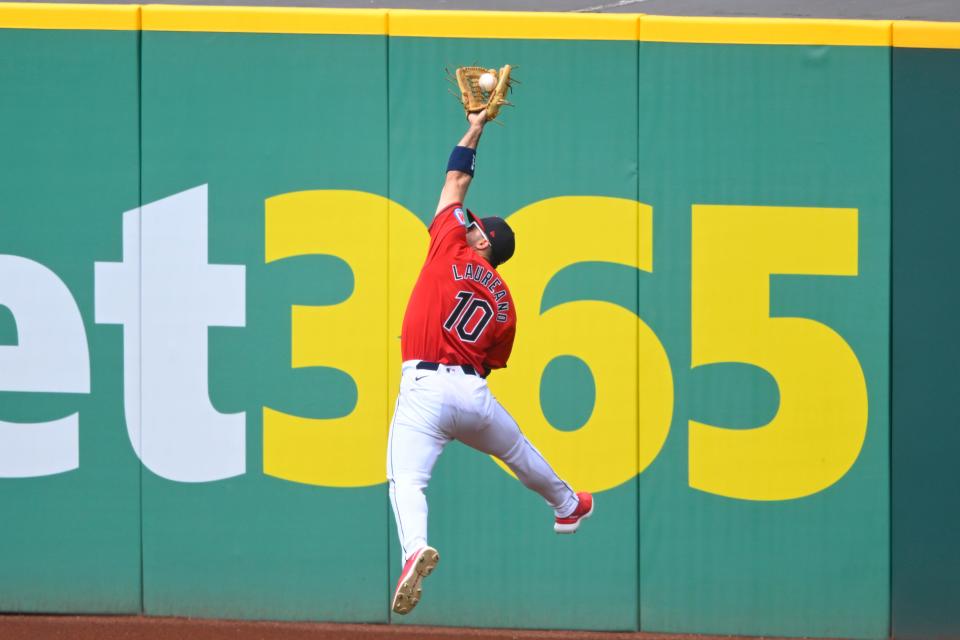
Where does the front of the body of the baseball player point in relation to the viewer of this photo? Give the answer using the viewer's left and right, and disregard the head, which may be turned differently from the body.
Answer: facing away from the viewer and to the left of the viewer
